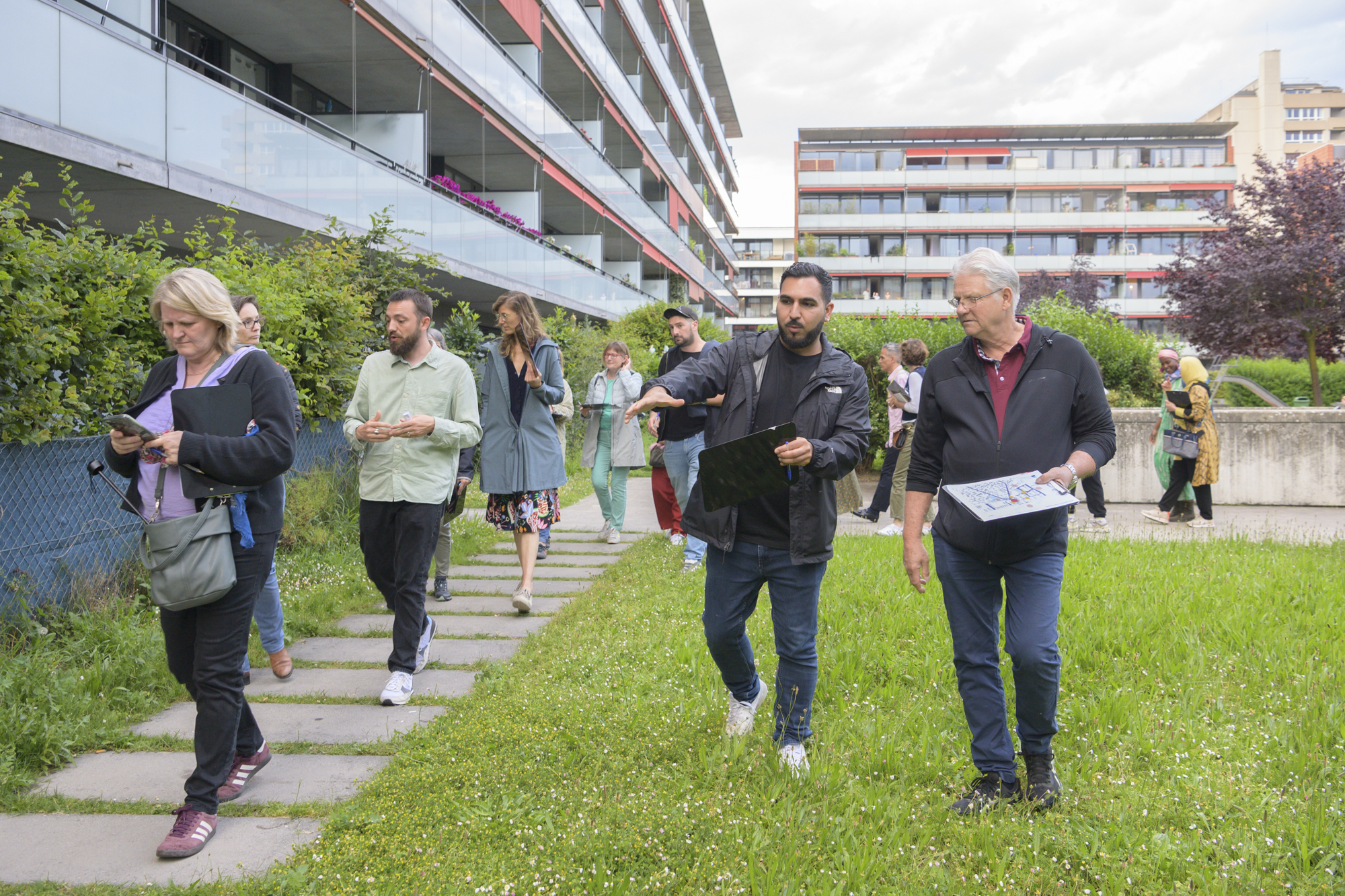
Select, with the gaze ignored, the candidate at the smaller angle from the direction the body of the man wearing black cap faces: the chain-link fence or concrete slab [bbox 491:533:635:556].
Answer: the chain-link fence

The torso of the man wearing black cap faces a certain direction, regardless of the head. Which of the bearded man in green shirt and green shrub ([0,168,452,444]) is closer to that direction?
the bearded man in green shirt

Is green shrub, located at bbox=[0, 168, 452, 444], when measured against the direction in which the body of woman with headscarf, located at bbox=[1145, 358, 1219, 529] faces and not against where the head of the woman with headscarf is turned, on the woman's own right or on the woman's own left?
on the woman's own left

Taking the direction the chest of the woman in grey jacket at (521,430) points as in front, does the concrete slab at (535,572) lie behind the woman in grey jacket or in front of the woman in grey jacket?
behind

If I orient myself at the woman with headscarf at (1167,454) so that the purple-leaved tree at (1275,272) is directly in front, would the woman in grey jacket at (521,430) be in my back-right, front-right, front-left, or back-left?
back-left

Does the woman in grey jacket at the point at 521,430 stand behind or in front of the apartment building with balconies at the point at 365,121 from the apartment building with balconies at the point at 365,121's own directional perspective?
in front

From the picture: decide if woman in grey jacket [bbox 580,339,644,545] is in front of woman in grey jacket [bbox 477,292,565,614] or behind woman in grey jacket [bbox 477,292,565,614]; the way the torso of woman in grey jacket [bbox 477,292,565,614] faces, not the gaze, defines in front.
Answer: behind

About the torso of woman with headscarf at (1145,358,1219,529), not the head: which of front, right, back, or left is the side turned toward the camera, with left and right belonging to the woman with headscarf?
left

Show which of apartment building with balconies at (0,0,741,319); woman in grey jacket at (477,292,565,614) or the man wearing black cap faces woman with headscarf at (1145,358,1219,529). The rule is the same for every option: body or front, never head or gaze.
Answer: the apartment building with balconies

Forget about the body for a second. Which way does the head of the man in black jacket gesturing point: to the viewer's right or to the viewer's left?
to the viewer's left

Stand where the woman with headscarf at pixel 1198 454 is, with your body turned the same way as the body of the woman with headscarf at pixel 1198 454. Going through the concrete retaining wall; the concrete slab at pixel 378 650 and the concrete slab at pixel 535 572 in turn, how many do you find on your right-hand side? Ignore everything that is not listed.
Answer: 1

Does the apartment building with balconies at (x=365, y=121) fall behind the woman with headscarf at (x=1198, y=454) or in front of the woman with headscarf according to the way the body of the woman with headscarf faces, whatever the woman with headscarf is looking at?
in front
